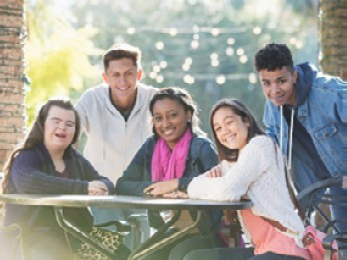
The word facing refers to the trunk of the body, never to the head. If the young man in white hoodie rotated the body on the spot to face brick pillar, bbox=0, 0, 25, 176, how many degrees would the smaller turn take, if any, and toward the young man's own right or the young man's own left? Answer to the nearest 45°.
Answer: approximately 135° to the young man's own right

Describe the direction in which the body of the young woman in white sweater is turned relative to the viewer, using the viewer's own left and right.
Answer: facing to the left of the viewer

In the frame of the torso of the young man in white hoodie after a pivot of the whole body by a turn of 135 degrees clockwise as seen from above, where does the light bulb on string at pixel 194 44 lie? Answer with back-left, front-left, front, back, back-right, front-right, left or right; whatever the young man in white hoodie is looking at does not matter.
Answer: front-right

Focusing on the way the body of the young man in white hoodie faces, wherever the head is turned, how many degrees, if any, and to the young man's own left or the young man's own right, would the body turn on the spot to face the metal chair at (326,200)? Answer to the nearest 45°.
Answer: approximately 45° to the young man's own left

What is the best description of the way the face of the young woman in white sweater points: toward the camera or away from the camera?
toward the camera

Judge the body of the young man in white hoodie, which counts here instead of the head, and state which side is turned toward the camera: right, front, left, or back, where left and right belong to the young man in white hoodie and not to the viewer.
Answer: front

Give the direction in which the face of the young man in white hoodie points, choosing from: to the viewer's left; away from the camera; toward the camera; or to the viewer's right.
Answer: toward the camera

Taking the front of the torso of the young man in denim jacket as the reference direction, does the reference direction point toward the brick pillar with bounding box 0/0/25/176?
no

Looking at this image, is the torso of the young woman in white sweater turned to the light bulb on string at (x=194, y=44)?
no

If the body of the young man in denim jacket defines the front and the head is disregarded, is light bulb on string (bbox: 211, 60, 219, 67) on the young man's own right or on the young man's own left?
on the young man's own right
